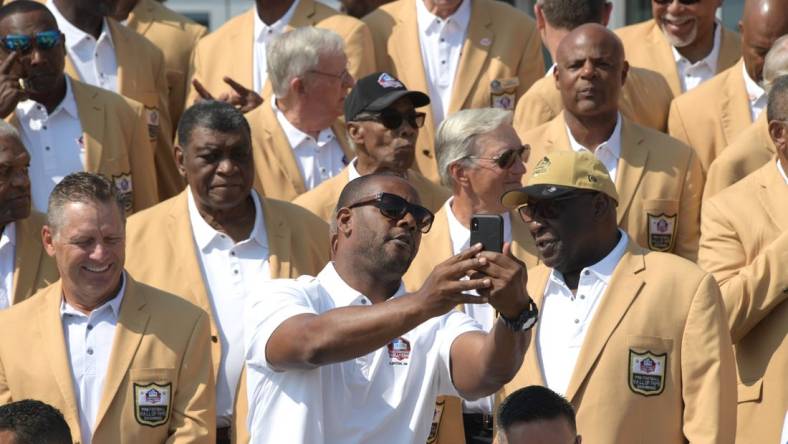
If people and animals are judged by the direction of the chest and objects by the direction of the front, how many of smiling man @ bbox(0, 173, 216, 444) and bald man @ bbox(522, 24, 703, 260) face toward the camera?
2

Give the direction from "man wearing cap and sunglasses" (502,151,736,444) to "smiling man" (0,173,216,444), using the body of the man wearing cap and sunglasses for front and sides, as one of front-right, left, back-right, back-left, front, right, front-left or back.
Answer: front-right

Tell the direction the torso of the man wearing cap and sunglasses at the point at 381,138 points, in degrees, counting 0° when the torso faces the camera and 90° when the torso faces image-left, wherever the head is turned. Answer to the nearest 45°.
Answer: approximately 315°

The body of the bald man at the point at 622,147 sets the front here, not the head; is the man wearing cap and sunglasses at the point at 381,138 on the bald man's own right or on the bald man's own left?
on the bald man's own right

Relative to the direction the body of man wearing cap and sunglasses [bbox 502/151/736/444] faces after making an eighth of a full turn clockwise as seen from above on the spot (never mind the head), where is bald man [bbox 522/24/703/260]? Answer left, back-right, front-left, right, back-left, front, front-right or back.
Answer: right

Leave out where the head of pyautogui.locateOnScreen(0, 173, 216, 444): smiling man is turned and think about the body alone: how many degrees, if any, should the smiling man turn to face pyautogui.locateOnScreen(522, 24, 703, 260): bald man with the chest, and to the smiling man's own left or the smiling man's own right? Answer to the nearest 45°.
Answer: approximately 90° to the smiling man's own left

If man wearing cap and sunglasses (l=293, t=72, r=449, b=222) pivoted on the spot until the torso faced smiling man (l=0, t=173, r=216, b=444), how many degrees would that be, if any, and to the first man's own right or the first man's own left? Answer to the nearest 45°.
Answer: approximately 90° to the first man's own right
